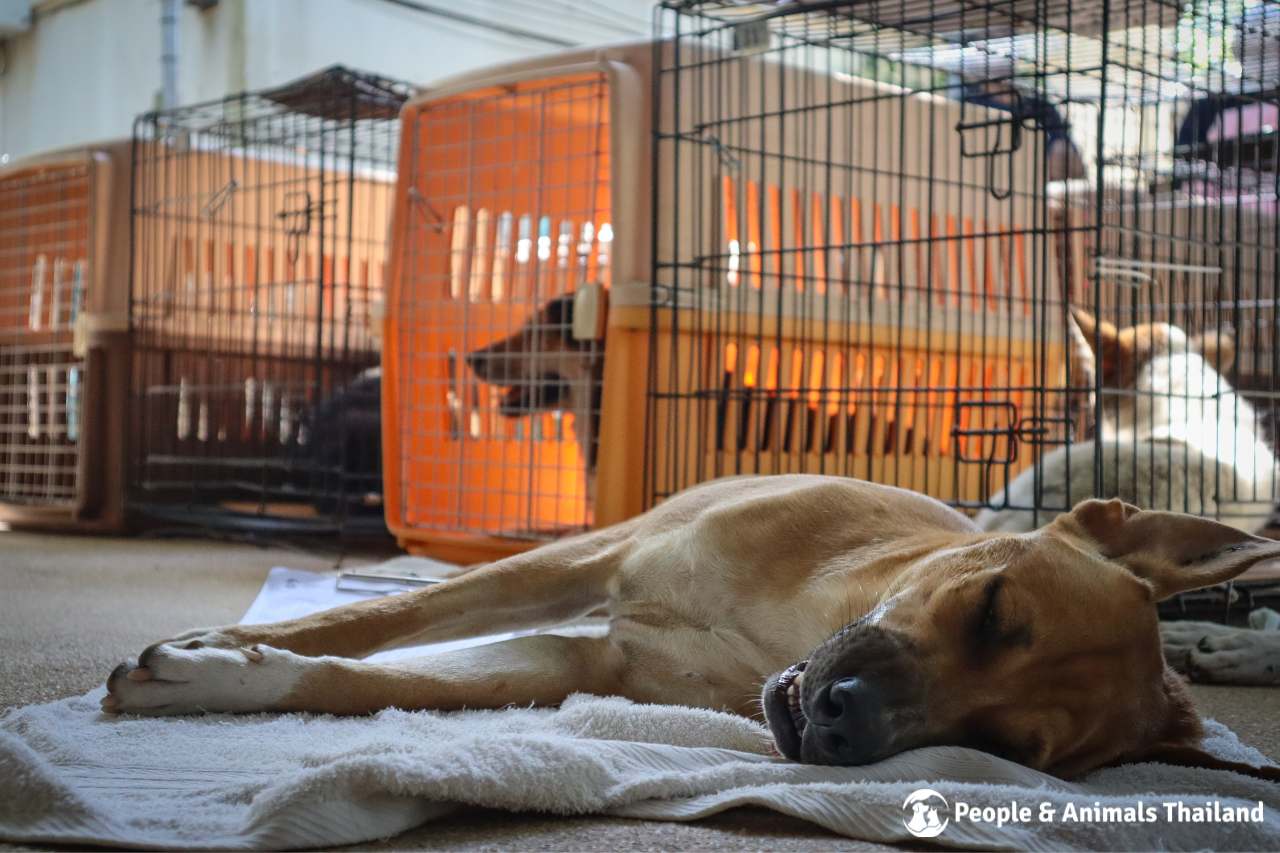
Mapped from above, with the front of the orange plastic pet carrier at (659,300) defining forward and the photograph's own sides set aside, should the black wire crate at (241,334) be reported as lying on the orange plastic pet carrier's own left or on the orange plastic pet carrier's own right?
on the orange plastic pet carrier's own right

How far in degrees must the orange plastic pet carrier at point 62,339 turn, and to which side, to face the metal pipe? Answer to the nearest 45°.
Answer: approximately 135° to its right

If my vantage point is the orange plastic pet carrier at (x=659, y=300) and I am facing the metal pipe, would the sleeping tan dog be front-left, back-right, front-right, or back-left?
back-left

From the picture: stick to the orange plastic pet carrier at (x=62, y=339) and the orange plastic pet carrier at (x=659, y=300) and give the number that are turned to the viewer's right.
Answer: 0

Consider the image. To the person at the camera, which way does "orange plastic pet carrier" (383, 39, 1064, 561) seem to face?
facing the viewer and to the left of the viewer

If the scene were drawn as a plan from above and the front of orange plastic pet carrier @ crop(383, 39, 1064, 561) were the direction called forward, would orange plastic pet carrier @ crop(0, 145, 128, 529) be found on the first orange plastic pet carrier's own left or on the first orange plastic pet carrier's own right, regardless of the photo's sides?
on the first orange plastic pet carrier's own right

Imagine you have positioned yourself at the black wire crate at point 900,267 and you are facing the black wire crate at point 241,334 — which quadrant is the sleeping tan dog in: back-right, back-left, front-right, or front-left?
back-left

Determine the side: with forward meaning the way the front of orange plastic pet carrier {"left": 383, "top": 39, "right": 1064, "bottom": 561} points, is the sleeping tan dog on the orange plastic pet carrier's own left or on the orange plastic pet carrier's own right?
on the orange plastic pet carrier's own left

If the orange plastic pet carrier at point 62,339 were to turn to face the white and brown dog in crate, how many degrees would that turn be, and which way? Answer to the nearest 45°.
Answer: approximately 90° to its left

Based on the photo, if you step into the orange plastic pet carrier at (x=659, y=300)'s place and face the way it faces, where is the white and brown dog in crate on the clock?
The white and brown dog in crate is roughly at 8 o'clock from the orange plastic pet carrier.

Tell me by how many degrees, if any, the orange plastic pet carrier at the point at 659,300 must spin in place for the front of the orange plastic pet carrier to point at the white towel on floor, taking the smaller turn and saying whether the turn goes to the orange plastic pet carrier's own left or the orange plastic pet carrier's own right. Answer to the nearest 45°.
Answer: approximately 45° to the orange plastic pet carrier's own left
